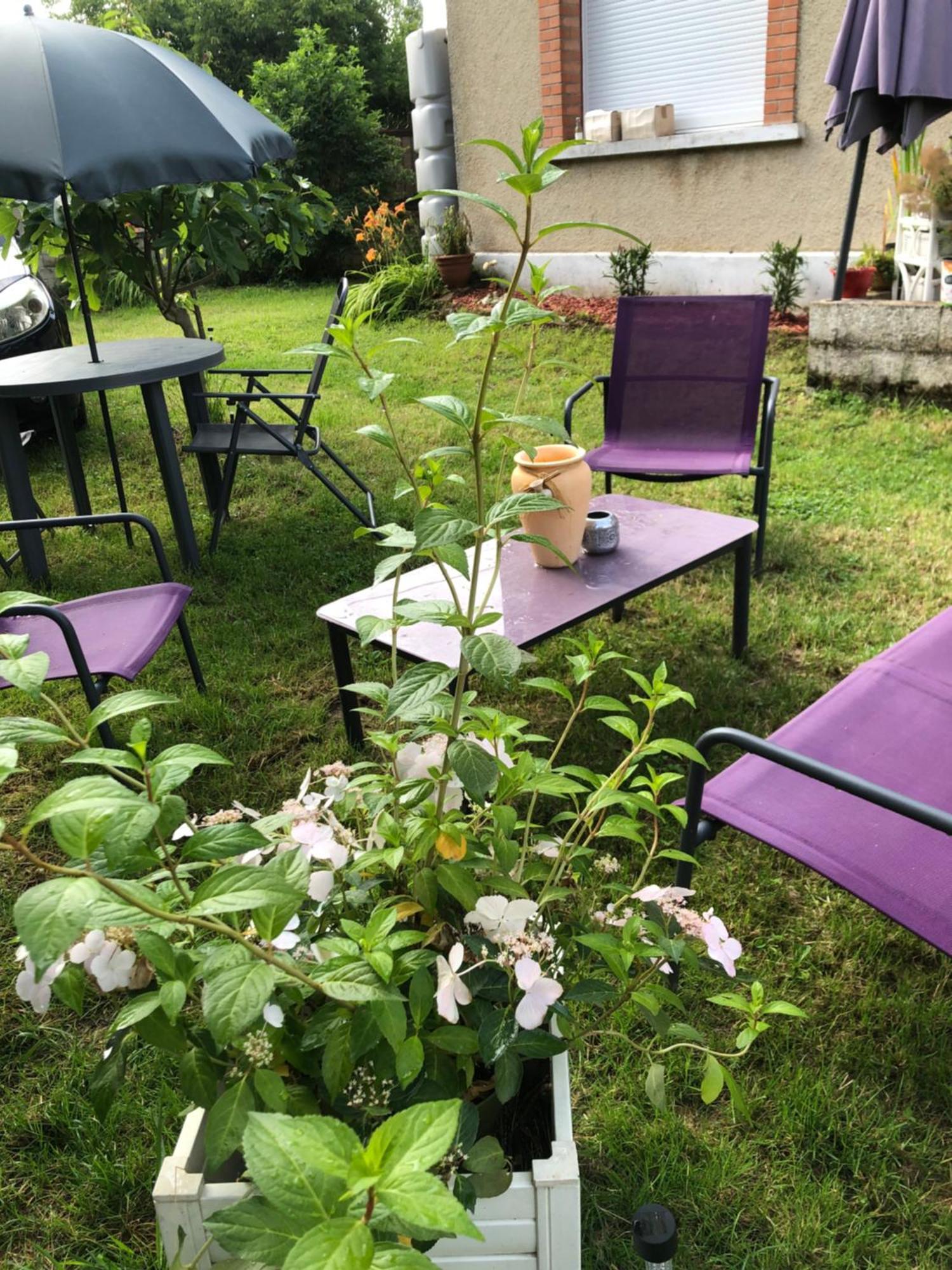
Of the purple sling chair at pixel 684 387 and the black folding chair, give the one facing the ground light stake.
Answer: the purple sling chair

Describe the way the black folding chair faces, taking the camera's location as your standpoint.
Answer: facing to the left of the viewer

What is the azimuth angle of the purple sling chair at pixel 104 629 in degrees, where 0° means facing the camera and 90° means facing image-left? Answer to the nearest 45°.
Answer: approximately 315°

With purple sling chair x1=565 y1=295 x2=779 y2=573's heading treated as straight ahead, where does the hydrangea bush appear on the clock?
The hydrangea bush is roughly at 12 o'clock from the purple sling chair.

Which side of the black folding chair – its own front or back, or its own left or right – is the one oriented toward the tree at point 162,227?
right

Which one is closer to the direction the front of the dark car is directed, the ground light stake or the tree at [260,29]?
the ground light stake

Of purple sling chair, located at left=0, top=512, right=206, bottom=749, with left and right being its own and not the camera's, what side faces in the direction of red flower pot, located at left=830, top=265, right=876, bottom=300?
left

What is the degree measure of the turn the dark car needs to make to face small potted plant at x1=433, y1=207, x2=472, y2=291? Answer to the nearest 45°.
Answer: approximately 90° to its left

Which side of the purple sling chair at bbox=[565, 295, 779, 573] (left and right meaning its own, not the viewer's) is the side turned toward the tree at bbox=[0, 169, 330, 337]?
right

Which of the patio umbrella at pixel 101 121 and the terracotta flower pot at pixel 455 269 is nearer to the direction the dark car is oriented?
the patio umbrella

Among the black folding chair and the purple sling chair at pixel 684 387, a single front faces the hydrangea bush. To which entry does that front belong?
the purple sling chair

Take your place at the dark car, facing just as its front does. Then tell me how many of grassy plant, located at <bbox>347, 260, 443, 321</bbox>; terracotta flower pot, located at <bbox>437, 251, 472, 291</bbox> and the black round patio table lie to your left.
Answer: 2

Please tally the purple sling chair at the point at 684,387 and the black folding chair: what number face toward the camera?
1

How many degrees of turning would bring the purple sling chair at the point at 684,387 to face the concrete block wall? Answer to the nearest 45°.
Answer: approximately 135° to its left
